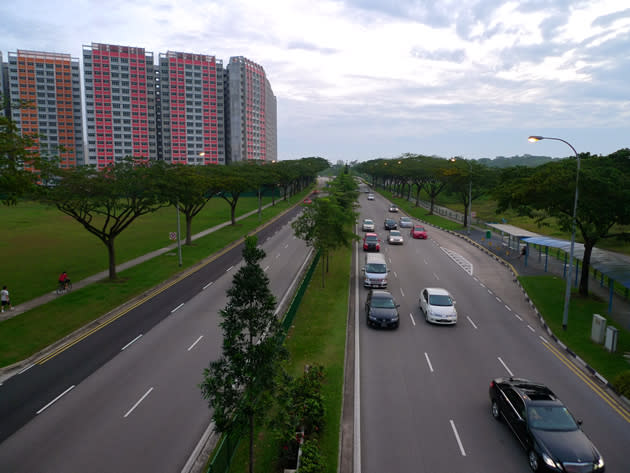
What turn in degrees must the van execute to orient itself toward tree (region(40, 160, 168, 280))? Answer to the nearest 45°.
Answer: approximately 90° to its right

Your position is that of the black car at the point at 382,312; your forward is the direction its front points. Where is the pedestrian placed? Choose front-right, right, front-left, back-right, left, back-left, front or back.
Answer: right

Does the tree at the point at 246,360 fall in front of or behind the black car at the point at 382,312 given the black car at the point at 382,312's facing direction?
in front

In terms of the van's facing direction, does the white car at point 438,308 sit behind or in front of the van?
in front

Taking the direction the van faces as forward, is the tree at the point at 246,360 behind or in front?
in front

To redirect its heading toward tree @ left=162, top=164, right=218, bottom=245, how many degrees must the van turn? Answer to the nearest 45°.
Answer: approximately 135° to its right

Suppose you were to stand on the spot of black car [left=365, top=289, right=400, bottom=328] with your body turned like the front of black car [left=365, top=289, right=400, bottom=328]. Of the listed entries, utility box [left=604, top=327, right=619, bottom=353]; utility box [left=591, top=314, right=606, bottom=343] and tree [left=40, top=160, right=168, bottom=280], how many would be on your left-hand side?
2

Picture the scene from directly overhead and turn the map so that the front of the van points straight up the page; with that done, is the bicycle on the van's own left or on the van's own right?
on the van's own right

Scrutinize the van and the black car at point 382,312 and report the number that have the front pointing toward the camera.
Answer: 2

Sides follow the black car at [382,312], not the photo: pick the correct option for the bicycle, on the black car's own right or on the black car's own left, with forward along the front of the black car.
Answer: on the black car's own right

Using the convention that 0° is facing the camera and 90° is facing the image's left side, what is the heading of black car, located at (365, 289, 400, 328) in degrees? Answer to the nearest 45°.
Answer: approximately 0°

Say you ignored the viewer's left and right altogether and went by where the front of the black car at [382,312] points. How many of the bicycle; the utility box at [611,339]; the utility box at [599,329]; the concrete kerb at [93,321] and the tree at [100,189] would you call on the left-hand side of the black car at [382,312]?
2

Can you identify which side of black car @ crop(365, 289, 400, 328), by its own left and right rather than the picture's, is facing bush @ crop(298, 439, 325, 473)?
front

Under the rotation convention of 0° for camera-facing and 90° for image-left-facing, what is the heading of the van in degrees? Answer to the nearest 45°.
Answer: approximately 0°
